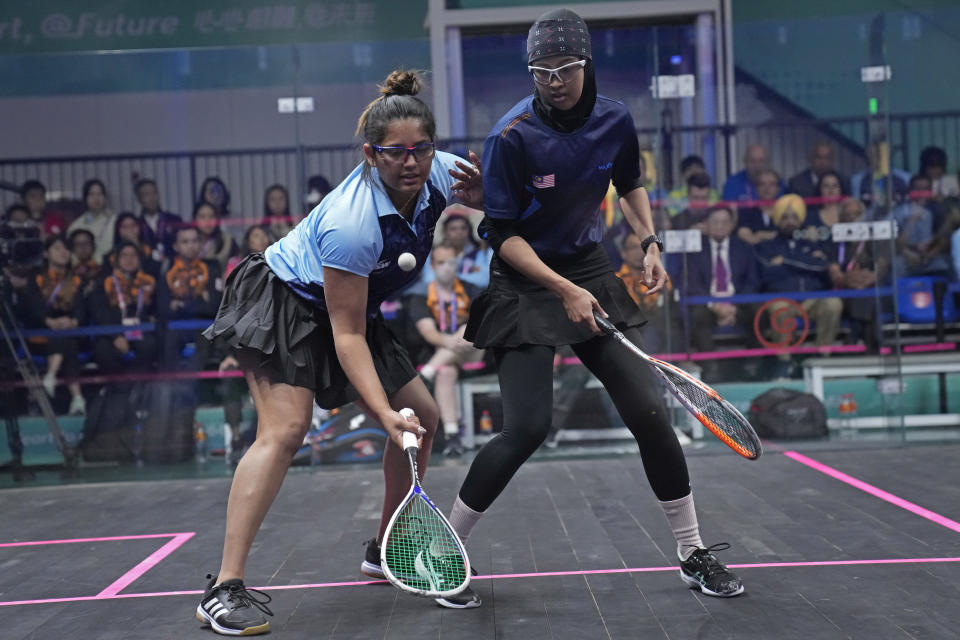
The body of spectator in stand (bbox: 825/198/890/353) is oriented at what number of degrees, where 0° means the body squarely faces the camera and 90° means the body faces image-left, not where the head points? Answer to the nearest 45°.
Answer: approximately 0°

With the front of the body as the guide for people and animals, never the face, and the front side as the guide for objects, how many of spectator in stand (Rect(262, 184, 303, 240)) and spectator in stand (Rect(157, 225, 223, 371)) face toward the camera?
2

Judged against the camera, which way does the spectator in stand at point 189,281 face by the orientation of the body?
toward the camera

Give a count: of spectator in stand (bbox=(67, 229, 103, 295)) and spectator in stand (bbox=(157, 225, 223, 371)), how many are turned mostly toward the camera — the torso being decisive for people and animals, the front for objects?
2

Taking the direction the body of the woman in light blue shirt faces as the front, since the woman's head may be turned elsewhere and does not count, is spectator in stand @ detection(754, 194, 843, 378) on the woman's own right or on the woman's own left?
on the woman's own left

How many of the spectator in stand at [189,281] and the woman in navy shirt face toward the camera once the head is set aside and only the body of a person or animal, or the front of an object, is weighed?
2

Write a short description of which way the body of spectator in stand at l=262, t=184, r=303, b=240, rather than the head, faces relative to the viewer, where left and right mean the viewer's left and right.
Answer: facing the viewer

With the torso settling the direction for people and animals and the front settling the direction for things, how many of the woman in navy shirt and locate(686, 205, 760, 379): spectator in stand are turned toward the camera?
2

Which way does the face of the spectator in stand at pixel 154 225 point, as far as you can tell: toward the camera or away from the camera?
toward the camera

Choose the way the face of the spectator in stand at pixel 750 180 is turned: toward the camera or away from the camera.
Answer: toward the camera
